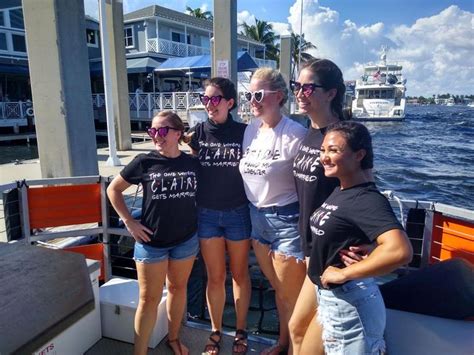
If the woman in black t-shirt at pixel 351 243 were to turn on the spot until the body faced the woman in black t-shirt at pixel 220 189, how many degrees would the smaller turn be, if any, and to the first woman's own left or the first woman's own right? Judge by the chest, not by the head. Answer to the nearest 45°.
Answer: approximately 90° to the first woman's own right

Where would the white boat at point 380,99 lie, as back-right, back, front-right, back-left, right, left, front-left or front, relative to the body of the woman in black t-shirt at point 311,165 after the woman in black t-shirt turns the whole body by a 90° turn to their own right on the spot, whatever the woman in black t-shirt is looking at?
front-right

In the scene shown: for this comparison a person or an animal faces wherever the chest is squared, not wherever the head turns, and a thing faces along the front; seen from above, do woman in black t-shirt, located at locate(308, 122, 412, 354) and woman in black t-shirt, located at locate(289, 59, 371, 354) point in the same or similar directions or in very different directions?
same or similar directions

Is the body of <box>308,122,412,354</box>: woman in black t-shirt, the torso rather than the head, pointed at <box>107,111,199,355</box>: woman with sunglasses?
no

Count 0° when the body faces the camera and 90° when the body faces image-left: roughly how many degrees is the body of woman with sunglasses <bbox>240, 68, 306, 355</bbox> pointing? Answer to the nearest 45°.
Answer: approximately 45°

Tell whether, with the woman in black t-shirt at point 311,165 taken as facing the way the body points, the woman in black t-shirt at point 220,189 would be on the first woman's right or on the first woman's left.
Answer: on the first woman's right

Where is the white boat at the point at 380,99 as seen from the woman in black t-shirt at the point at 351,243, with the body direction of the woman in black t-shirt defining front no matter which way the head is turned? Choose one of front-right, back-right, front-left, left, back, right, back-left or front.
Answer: back-right

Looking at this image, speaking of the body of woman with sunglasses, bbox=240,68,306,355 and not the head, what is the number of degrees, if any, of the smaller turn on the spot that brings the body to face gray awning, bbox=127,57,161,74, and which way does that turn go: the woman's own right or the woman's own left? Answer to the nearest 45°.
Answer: approximately 135° to the woman's own right

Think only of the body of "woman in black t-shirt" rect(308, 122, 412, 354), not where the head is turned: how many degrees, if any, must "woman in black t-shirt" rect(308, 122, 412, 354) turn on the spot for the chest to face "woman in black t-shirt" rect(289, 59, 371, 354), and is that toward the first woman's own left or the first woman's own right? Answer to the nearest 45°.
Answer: approximately 90° to the first woman's own right

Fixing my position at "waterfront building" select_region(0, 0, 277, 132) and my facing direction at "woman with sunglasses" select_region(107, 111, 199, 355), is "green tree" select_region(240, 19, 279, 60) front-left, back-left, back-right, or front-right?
back-left

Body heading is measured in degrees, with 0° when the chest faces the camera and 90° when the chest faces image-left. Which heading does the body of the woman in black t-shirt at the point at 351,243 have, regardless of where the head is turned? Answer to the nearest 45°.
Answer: approximately 45°

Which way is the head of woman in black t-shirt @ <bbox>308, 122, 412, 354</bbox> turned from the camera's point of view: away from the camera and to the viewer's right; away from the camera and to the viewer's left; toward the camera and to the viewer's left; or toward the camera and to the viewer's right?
toward the camera and to the viewer's left

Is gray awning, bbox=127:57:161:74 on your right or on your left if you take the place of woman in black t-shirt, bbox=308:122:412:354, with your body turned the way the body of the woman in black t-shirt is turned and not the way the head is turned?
on your right

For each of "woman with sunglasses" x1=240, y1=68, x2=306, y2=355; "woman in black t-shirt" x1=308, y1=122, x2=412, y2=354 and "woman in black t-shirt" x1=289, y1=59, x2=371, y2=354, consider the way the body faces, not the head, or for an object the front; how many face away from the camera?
0

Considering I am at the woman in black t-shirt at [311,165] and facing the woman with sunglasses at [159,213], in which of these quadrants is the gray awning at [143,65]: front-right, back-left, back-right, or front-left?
front-right
